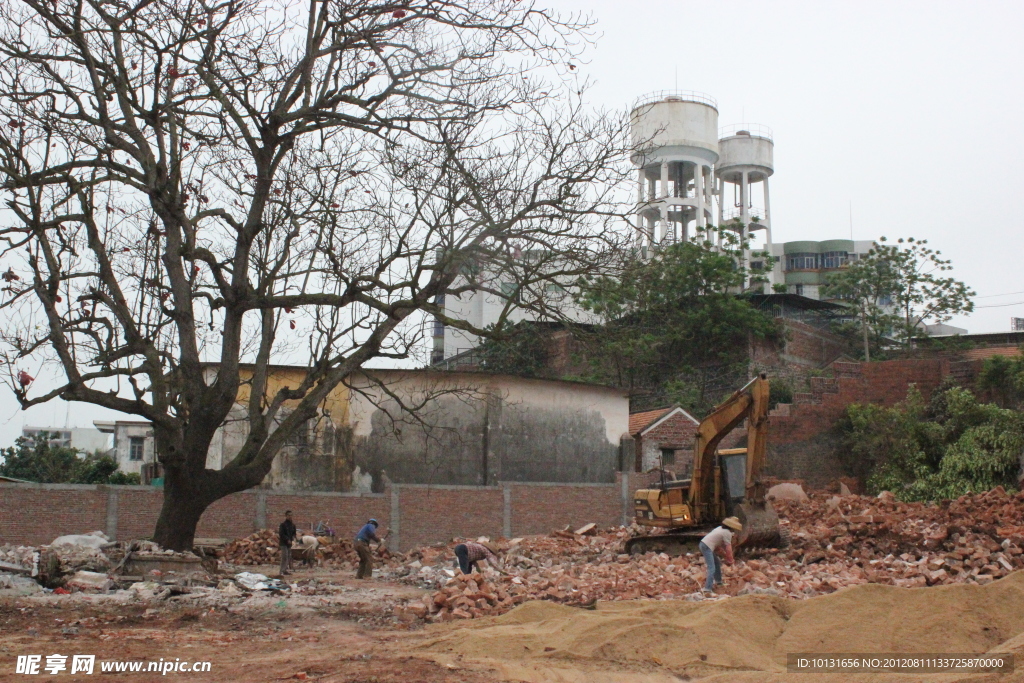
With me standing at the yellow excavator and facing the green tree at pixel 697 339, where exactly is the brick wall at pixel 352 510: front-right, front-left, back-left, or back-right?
front-left

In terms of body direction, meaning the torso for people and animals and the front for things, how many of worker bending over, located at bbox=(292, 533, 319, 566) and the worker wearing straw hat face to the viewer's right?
1

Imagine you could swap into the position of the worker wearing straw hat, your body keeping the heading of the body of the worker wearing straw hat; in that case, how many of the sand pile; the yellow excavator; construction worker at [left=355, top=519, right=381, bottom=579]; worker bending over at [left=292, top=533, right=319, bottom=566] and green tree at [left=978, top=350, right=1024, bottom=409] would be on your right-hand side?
1

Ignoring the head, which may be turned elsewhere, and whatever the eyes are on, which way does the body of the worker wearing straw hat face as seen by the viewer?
to the viewer's right

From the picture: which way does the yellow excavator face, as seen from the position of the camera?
facing the viewer and to the right of the viewer

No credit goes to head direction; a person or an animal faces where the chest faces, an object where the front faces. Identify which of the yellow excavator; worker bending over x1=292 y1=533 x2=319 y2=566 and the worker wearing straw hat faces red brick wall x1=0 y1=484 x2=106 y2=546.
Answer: the worker bending over

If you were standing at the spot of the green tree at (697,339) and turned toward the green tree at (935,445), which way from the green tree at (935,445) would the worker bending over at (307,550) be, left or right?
right

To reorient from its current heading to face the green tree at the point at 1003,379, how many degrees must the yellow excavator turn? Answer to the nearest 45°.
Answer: approximately 90° to its left

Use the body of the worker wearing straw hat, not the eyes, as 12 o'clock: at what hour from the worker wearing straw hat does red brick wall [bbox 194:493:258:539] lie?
The red brick wall is roughly at 7 o'clock from the worker wearing straw hat.

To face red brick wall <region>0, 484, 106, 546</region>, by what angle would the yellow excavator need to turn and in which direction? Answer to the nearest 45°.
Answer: approximately 135° to its right

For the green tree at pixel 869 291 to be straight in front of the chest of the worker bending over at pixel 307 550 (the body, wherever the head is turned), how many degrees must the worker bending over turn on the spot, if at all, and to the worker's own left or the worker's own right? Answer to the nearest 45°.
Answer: approximately 135° to the worker's own right

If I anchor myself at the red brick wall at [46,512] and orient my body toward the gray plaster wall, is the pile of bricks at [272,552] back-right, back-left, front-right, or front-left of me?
front-right

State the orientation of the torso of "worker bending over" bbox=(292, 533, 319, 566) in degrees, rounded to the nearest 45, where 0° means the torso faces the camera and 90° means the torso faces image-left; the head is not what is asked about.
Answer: approximately 90°
